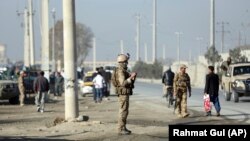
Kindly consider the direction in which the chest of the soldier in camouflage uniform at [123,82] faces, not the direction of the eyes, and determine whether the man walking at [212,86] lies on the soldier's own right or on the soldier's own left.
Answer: on the soldier's own left

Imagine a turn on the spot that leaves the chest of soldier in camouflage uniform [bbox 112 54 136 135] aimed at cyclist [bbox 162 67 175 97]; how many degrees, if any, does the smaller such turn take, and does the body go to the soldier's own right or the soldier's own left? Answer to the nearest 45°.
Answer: approximately 90° to the soldier's own left

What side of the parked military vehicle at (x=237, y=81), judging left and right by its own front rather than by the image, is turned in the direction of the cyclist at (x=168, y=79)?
right
